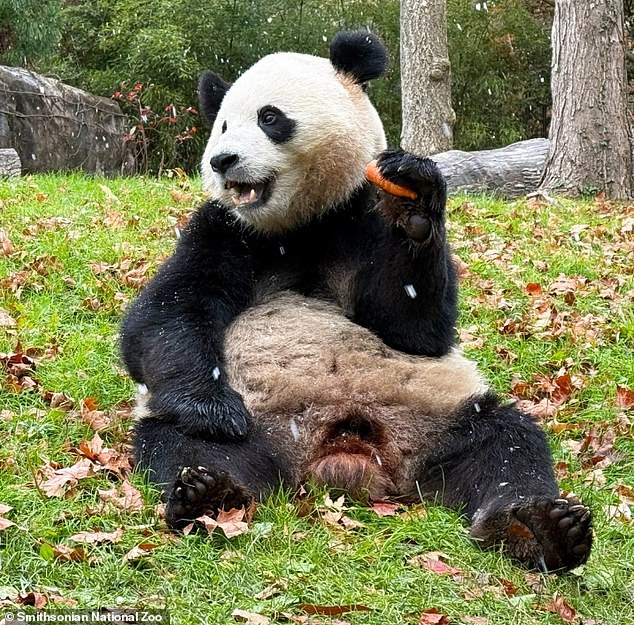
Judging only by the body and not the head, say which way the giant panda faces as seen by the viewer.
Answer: toward the camera

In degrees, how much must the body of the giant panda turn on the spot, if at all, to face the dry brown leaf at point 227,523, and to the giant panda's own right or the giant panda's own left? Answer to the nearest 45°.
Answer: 0° — it already faces it

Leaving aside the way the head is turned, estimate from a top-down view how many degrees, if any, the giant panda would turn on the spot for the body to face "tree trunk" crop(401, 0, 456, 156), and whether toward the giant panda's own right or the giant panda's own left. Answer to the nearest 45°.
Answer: approximately 180°

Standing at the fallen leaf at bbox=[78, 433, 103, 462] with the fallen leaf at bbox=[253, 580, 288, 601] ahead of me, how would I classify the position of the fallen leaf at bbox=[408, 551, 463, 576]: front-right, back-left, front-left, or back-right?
front-left

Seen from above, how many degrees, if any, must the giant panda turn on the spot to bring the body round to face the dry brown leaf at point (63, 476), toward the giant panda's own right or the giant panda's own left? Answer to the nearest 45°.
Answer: approximately 90° to the giant panda's own right

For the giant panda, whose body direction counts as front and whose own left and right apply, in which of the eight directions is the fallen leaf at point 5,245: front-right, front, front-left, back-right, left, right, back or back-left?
back-right

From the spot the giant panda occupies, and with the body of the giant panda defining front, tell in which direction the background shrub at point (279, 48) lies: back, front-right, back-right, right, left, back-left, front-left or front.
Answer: back

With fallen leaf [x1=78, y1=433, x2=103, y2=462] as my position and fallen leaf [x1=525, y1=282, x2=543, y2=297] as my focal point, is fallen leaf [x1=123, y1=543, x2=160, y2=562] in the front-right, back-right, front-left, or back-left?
back-right

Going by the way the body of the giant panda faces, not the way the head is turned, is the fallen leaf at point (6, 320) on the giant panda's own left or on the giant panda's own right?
on the giant panda's own right

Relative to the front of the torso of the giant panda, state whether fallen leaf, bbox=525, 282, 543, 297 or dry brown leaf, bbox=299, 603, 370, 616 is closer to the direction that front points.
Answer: the dry brown leaf

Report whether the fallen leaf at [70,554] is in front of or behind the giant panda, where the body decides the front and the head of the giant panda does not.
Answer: in front

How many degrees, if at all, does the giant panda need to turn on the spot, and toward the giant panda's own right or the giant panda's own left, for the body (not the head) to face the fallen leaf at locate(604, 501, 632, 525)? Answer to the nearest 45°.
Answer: approximately 90° to the giant panda's own left

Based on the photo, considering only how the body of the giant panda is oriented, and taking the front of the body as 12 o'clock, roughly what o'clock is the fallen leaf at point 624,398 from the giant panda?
The fallen leaf is roughly at 8 o'clock from the giant panda.

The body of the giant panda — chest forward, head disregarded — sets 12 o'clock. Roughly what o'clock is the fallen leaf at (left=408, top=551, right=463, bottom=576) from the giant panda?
The fallen leaf is roughly at 11 o'clock from the giant panda.

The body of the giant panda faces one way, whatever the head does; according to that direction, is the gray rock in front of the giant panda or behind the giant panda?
behind

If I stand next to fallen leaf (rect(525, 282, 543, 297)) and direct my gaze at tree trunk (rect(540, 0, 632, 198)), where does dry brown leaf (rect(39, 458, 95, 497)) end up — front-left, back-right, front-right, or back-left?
back-left

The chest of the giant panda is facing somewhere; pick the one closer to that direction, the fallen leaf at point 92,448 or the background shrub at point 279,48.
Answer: the fallen leaf

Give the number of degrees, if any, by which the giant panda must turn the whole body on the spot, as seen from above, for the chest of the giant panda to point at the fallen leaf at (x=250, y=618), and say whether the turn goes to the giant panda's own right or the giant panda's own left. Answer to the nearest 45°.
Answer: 0° — it already faces it

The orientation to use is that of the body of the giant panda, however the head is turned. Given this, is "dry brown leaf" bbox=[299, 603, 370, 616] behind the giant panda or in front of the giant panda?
in front

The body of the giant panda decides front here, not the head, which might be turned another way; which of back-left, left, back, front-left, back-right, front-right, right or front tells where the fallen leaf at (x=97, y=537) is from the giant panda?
front-right

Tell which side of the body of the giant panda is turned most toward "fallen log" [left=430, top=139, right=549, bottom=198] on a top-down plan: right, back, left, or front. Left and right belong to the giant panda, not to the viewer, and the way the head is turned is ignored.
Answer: back
